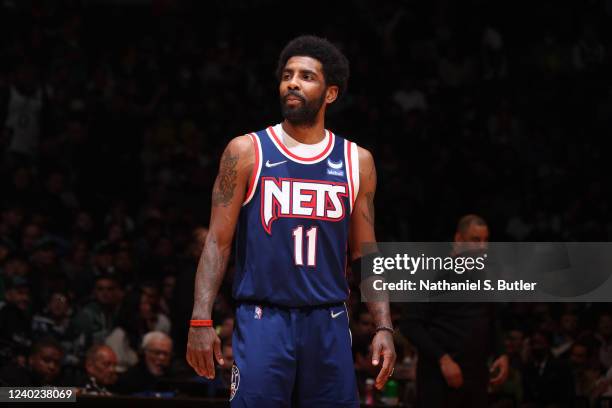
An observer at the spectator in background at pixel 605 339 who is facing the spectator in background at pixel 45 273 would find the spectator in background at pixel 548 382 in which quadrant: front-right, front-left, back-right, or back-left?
front-left

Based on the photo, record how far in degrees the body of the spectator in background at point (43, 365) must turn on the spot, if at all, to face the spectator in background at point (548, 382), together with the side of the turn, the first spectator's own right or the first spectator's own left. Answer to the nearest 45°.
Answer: approximately 45° to the first spectator's own left

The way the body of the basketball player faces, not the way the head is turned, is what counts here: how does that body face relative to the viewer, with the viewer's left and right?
facing the viewer

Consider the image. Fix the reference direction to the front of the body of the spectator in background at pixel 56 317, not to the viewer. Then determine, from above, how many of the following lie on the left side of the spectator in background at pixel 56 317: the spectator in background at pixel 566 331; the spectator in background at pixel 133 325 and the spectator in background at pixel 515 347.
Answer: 3

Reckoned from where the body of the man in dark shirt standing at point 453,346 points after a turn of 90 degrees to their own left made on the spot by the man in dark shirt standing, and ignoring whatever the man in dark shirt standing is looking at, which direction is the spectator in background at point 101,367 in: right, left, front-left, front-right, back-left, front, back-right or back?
back-left

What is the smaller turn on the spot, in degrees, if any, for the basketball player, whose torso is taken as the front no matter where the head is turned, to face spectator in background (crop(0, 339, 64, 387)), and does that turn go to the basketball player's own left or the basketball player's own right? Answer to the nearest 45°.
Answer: approximately 135° to the basketball player's own right

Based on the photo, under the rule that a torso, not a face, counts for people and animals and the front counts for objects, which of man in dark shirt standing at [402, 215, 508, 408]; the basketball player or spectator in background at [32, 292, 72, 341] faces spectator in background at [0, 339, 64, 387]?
spectator in background at [32, 292, 72, 341]

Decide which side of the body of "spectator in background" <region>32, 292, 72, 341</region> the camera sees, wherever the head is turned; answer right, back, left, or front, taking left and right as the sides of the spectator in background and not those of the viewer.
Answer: front

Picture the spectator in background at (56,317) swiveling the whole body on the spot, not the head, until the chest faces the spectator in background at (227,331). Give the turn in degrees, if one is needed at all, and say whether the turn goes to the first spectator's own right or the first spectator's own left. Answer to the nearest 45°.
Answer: approximately 45° to the first spectator's own left

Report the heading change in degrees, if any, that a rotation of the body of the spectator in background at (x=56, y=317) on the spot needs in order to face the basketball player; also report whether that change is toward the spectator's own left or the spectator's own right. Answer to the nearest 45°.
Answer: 0° — they already face them

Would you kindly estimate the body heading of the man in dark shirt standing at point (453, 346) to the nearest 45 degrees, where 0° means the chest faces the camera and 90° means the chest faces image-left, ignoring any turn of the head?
approximately 315°

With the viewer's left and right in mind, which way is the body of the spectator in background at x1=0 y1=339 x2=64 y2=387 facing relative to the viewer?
facing the viewer and to the right of the viewer
